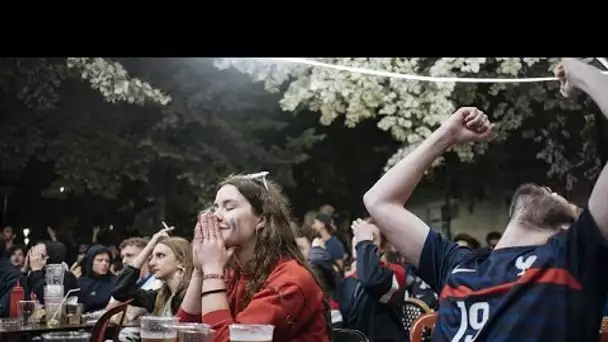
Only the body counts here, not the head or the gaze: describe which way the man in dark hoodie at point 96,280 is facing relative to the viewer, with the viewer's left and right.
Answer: facing the viewer and to the right of the viewer

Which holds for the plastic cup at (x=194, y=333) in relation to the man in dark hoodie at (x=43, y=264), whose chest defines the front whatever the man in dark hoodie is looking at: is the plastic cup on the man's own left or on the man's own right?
on the man's own left

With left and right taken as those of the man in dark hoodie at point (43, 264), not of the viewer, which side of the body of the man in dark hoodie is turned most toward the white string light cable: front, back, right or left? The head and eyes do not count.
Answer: left

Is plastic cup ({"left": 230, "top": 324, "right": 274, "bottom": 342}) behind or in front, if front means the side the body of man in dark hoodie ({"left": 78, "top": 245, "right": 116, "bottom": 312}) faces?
in front

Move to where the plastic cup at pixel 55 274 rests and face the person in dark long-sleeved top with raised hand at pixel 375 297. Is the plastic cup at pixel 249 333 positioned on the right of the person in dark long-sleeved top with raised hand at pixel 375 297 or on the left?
right

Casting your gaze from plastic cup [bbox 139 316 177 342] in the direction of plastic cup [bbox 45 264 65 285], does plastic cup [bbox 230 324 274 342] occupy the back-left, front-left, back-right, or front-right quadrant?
back-right

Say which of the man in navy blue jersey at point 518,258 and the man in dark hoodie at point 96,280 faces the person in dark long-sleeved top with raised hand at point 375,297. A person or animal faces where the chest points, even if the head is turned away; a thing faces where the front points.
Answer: the man in dark hoodie at point 96,280
